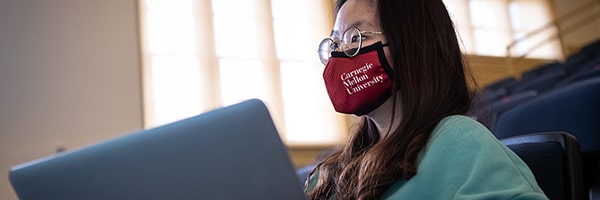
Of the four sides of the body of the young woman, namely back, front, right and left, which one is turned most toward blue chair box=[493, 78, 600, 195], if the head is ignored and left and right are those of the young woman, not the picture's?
back

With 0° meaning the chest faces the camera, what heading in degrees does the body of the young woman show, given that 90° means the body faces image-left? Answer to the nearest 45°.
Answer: approximately 45°
